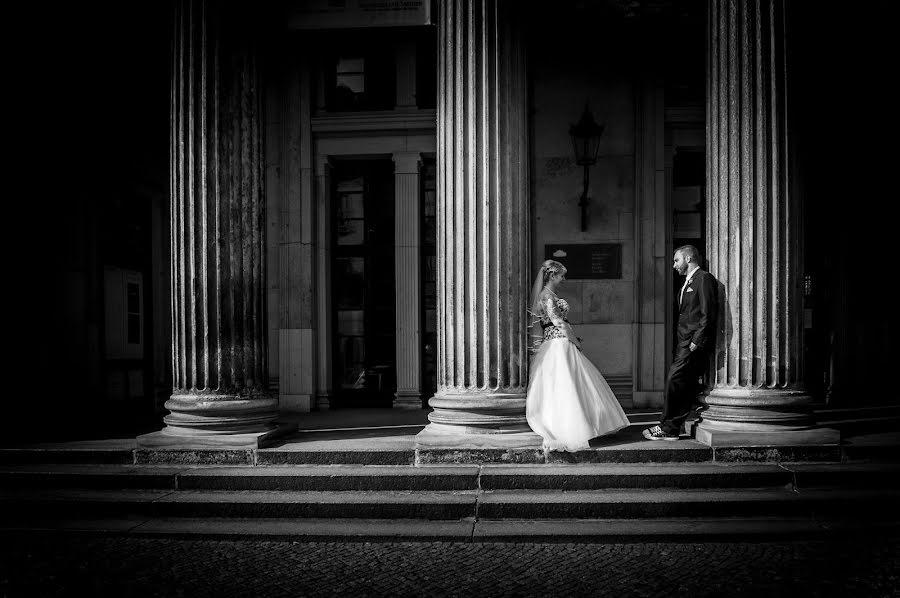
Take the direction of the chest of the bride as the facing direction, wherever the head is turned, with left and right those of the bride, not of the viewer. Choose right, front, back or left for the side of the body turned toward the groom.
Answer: front

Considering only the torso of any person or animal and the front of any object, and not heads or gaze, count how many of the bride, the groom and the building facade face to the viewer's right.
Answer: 1

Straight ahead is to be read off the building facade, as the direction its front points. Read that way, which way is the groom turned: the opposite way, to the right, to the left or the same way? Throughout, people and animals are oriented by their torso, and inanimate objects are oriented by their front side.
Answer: to the right

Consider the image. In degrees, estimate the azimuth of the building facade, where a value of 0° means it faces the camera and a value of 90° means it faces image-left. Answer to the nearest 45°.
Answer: approximately 0°

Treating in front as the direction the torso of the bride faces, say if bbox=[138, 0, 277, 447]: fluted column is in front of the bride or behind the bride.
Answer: behind

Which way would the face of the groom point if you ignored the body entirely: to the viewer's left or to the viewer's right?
to the viewer's left

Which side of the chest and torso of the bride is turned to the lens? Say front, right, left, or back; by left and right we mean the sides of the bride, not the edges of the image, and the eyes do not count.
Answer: right

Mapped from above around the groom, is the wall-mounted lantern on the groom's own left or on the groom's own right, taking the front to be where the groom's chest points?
on the groom's own right

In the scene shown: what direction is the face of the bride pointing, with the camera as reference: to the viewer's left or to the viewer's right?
to the viewer's right

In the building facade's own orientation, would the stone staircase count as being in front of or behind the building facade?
in front

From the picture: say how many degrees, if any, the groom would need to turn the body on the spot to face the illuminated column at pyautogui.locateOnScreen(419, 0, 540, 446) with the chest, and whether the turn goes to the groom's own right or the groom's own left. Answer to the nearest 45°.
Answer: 0° — they already face it

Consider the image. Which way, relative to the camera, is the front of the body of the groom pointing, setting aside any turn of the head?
to the viewer's left
